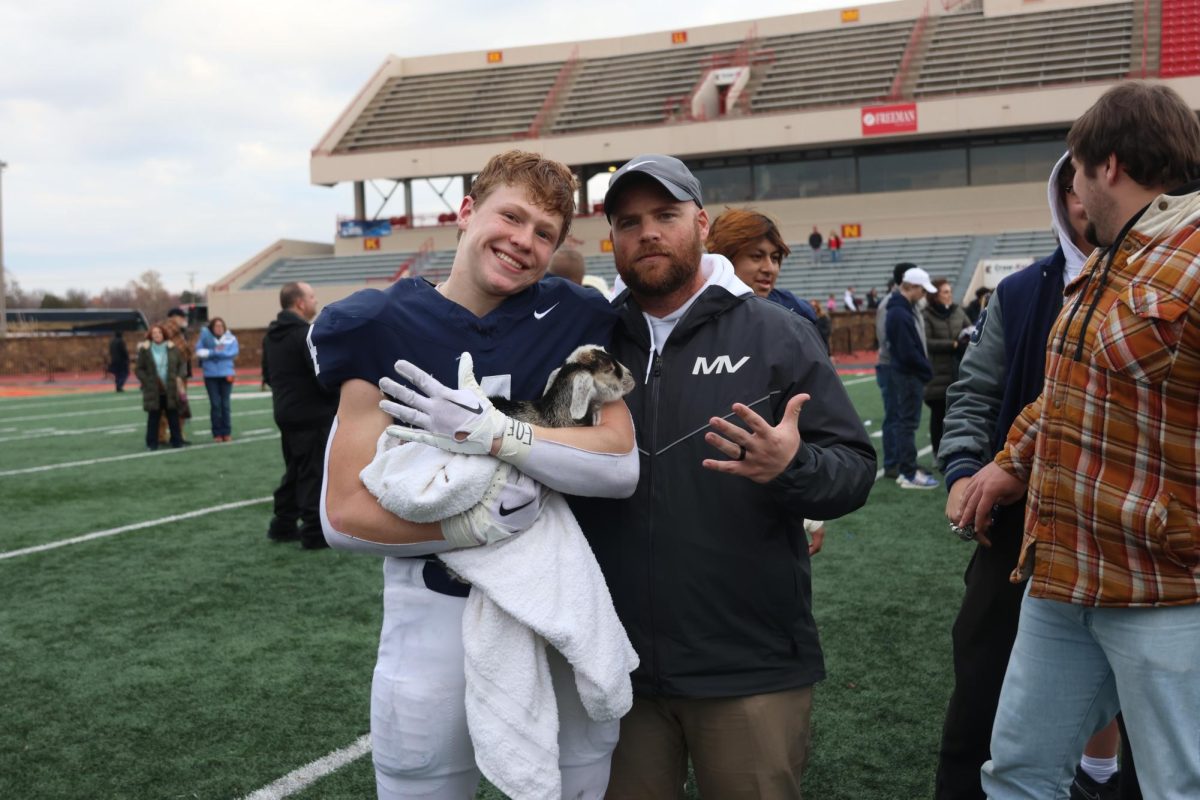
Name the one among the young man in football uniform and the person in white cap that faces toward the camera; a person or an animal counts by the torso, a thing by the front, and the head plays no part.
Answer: the young man in football uniform

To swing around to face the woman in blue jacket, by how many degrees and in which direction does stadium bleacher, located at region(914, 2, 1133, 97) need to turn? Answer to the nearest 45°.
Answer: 0° — it already faces them

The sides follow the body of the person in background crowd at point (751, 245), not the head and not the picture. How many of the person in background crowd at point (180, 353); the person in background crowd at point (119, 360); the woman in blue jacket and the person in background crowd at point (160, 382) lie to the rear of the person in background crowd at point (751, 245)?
4

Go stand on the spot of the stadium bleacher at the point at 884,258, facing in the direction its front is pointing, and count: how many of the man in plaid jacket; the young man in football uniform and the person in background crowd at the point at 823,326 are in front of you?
3

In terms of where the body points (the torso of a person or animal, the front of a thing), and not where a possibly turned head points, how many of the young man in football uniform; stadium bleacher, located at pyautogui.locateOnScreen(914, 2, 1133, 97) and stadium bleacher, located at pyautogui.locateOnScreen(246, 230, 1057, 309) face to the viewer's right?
0

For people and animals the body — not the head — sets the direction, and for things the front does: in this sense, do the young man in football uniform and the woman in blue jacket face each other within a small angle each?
no

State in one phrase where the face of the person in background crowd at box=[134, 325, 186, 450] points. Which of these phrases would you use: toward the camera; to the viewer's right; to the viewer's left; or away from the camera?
toward the camera

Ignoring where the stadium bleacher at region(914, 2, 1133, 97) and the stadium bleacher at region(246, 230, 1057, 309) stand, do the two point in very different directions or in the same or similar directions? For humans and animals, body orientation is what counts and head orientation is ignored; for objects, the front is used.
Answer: same or similar directions

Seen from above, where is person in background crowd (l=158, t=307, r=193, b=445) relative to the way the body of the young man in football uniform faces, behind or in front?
behind

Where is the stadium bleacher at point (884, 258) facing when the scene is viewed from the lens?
facing the viewer

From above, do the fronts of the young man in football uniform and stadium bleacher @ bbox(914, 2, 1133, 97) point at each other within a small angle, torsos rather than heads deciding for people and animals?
no

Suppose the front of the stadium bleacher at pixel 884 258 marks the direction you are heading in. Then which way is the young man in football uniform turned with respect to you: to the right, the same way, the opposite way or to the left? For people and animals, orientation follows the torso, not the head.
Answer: the same way

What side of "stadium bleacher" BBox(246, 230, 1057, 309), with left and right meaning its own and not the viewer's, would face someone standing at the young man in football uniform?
front

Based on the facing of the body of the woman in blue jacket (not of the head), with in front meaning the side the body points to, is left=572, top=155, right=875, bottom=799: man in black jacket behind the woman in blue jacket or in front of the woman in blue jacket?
in front

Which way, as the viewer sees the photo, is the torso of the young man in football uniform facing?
toward the camera

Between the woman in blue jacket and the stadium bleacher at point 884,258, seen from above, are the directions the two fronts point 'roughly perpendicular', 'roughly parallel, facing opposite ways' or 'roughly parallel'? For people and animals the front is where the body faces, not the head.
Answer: roughly parallel

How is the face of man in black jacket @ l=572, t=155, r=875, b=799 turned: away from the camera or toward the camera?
toward the camera
